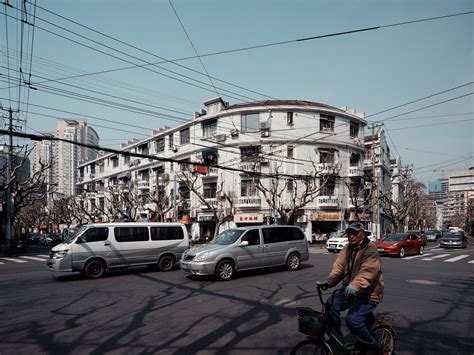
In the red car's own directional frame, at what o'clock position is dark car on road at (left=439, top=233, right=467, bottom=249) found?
The dark car on road is roughly at 5 o'clock from the red car.

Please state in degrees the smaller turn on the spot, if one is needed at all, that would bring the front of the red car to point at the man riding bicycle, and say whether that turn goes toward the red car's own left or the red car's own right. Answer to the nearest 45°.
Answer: approximately 45° to the red car's own left

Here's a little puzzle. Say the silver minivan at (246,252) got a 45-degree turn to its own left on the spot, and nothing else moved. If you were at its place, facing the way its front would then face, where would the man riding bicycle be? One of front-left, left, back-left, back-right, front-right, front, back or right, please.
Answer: front

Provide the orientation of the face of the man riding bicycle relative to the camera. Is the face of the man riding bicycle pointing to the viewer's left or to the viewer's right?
to the viewer's left

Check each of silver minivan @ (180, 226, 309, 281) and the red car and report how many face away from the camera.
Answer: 0

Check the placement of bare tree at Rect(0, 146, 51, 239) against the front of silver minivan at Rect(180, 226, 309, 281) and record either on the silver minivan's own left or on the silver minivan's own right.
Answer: on the silver minivan's own right

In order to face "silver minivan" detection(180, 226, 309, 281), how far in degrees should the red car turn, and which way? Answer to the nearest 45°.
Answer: approximately 45° to its left

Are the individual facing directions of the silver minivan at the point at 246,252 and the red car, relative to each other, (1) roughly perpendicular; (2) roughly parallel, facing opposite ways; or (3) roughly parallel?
roughly parallel

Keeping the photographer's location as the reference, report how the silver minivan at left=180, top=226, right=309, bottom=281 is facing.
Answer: facing the viewer and to the left of the viewer

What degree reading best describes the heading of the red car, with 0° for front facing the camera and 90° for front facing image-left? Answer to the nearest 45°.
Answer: approximately 45°

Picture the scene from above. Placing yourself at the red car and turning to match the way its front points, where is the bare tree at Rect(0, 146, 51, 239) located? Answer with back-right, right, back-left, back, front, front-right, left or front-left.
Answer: front-right

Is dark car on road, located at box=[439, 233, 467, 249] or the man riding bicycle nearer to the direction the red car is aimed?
the man riding bicycle

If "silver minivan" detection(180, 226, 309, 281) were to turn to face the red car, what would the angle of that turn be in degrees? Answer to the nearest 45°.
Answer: approximately 180°
